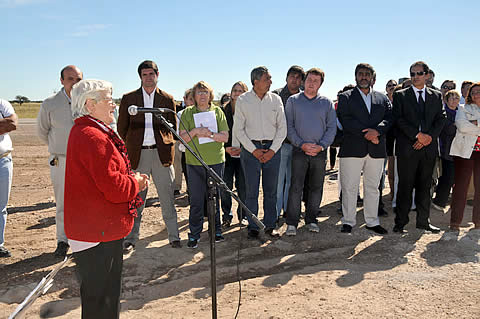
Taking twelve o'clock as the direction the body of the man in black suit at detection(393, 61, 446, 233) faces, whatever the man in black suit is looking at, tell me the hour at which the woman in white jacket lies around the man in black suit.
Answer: The woman in white jacket is roughly at 8 o'clock from the man in black suit.

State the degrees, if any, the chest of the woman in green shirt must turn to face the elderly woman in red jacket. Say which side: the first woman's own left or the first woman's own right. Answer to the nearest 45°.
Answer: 0° — they already face them

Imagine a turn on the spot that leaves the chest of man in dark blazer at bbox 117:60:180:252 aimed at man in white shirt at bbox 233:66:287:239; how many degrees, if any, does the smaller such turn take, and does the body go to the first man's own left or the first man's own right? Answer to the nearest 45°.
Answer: approximately 90° to the first man's own left

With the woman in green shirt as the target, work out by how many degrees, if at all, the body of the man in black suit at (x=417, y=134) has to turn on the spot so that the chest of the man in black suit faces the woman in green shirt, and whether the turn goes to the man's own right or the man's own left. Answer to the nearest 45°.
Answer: approximately 45° to the man's own right

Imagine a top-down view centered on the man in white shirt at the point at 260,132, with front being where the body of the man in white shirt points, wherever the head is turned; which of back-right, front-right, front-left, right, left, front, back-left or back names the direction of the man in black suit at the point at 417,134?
left

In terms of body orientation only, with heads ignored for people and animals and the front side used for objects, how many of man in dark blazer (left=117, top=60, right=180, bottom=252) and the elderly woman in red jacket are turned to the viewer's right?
1

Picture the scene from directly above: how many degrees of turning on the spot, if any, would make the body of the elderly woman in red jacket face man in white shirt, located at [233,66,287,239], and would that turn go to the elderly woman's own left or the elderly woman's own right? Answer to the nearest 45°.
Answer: approximately 45° to the elderly woman's own left

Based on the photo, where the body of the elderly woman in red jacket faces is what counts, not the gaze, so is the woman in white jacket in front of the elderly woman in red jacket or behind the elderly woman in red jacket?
in front
